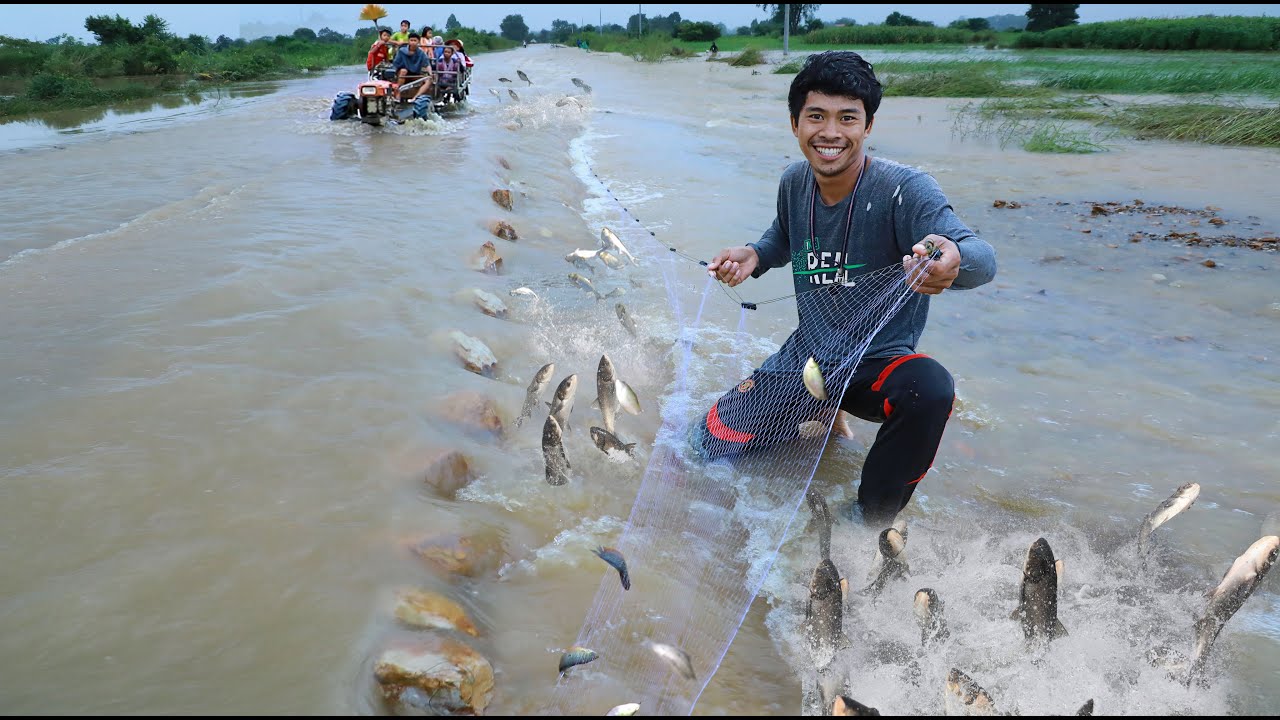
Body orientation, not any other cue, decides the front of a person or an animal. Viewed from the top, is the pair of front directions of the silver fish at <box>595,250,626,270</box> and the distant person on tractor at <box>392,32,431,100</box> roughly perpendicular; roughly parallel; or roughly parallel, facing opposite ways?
roughly perpendicular

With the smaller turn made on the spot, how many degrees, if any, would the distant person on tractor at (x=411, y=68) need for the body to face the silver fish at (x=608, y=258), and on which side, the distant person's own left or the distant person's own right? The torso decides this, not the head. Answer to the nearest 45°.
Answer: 0° — they already face it

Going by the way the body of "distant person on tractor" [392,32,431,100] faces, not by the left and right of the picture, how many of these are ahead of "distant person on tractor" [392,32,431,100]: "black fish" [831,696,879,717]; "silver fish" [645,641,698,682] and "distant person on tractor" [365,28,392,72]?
2

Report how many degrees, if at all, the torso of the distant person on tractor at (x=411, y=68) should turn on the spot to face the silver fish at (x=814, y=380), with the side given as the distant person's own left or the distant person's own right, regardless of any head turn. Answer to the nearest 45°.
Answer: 0° — they already face it

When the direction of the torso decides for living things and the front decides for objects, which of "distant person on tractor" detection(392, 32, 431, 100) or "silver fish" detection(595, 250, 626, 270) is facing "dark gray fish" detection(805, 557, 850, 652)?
the distant person on tractor

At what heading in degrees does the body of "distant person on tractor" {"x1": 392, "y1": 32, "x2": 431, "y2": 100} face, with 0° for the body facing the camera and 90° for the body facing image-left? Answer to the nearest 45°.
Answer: approximately 0°
